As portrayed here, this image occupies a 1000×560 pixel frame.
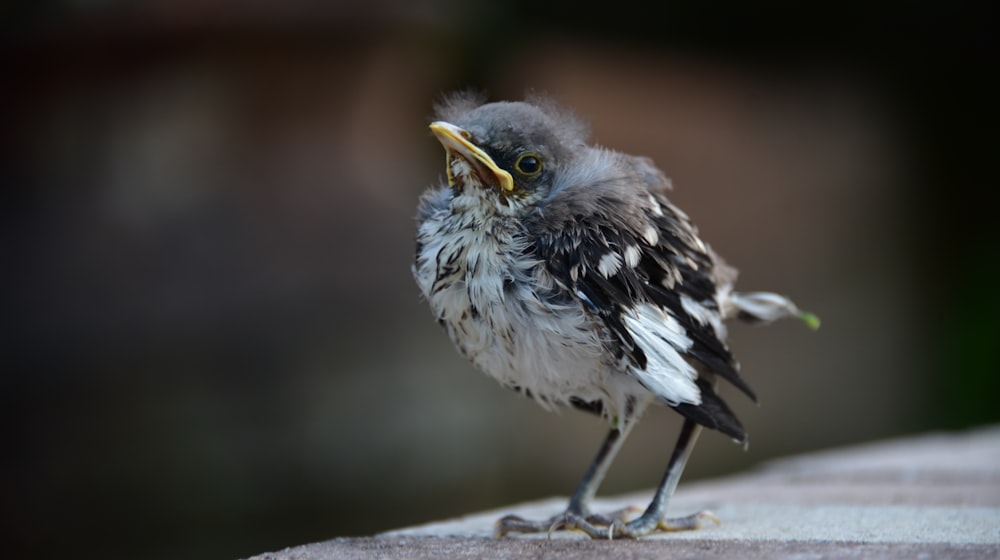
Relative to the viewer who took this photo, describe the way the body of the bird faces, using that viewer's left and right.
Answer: facing the viewer and to the left of the viewer
